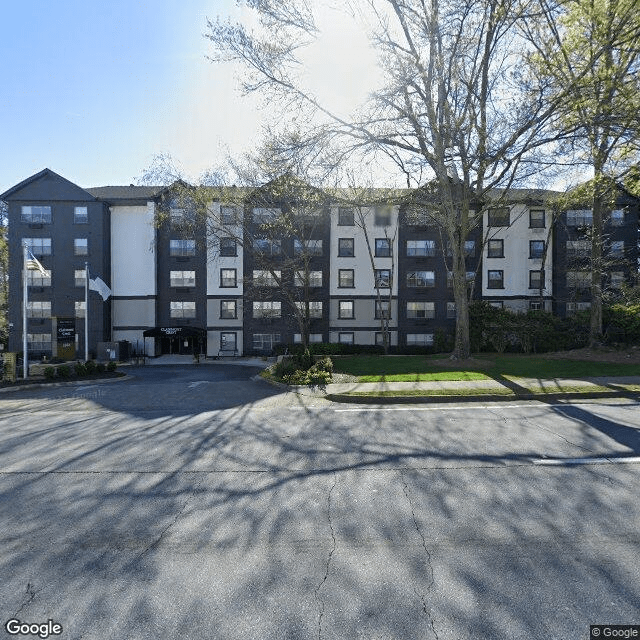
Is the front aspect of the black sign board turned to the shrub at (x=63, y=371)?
yes

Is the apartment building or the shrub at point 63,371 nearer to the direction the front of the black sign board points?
the shrub

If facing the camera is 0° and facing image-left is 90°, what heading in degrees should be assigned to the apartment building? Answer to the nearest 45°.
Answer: approximately 0°

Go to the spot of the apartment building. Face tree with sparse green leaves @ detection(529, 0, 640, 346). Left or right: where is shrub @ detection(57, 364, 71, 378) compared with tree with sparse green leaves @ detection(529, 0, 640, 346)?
right

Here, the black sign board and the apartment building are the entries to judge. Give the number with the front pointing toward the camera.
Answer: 2

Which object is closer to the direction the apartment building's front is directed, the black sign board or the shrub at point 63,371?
the shrub
